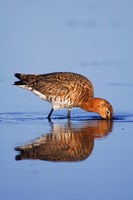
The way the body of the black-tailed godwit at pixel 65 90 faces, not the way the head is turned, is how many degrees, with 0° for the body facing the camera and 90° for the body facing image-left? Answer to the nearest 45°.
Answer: approximately 270°
